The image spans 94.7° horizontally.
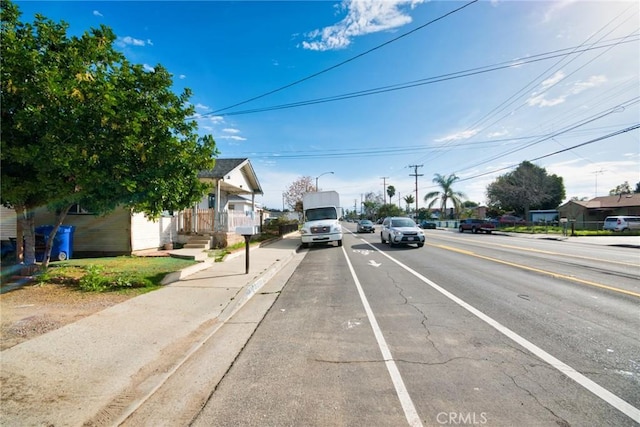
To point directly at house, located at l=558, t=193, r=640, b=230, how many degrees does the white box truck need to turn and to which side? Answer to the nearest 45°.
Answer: approximately 135° to its left

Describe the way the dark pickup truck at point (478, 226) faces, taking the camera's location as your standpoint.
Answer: facing away from the viewer and to the left of the viewer

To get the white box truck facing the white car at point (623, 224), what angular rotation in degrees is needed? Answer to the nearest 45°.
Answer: approximately 90° to its left

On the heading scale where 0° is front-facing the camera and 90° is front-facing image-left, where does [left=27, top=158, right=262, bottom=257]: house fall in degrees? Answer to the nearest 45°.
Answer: approximately 315°

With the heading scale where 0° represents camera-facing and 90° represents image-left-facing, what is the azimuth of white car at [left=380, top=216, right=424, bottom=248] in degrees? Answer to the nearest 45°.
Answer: approximately 315°

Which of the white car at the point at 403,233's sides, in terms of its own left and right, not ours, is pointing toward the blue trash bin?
right

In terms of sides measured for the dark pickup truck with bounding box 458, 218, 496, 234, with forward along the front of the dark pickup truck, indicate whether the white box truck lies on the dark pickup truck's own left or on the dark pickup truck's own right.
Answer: on the dark pickup truck's own left
